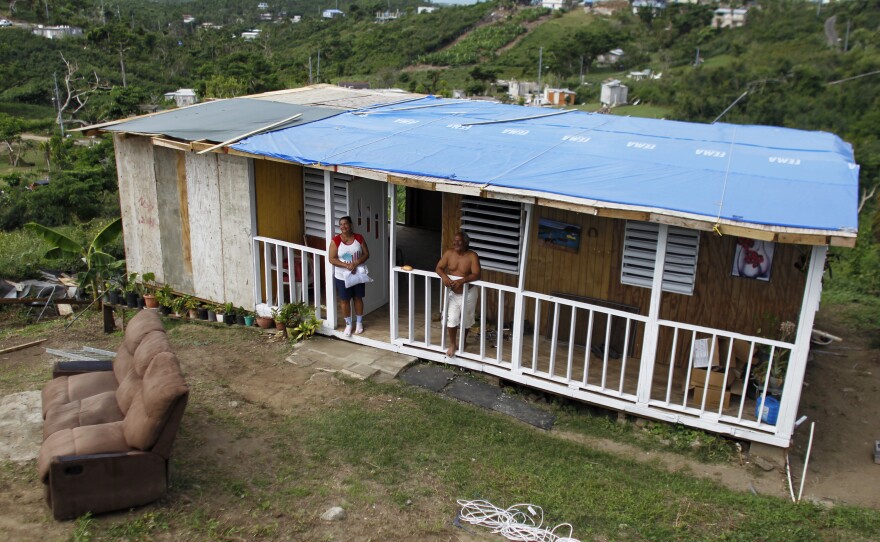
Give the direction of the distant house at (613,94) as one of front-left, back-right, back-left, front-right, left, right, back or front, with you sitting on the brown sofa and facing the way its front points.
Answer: back-right

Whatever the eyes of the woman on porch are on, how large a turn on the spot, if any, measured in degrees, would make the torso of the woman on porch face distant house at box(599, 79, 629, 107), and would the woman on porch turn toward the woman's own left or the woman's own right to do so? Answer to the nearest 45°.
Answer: approximately 135° to the woman's own left

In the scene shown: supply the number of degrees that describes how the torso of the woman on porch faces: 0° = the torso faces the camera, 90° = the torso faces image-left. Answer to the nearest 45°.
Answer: approximately 0°

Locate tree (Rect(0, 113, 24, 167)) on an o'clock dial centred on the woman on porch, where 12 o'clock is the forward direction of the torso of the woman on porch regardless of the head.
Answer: The tree is roughly at 5 o'clock from the woman on porch.

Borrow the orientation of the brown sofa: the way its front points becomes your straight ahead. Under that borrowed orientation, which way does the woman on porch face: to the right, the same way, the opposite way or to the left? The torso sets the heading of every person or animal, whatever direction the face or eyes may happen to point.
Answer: to the left

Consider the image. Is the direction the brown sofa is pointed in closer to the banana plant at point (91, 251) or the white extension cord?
the banana plant

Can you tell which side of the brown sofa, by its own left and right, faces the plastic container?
back

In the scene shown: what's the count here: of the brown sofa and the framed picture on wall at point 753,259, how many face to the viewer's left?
1

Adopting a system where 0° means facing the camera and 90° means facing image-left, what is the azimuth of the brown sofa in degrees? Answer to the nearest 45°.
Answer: approximately 90°

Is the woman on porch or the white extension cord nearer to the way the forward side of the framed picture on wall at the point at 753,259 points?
the white extension cord

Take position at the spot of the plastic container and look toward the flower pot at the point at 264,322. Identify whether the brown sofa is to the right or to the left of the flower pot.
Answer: left
